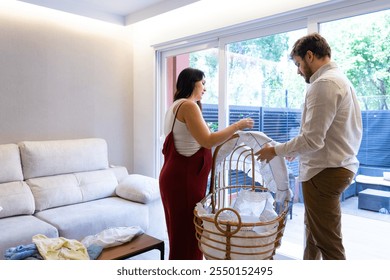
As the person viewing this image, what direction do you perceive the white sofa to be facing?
facing the viewer and to the right of the viewer

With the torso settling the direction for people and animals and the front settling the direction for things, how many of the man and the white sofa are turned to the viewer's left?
1

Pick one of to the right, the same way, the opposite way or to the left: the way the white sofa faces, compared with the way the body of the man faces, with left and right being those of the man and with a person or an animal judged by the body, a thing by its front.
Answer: the opposite way

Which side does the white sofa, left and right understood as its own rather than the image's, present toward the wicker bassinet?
front

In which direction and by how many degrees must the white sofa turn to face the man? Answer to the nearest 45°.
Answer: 0° — it already faces them

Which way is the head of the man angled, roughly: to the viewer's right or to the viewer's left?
to the viewer's left

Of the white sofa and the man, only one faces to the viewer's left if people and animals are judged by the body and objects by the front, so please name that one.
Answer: the man

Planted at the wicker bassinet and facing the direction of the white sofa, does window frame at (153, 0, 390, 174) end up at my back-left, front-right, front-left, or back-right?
front-right

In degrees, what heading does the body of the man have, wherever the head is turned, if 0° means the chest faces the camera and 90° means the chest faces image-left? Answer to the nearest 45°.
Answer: approximately 90°
